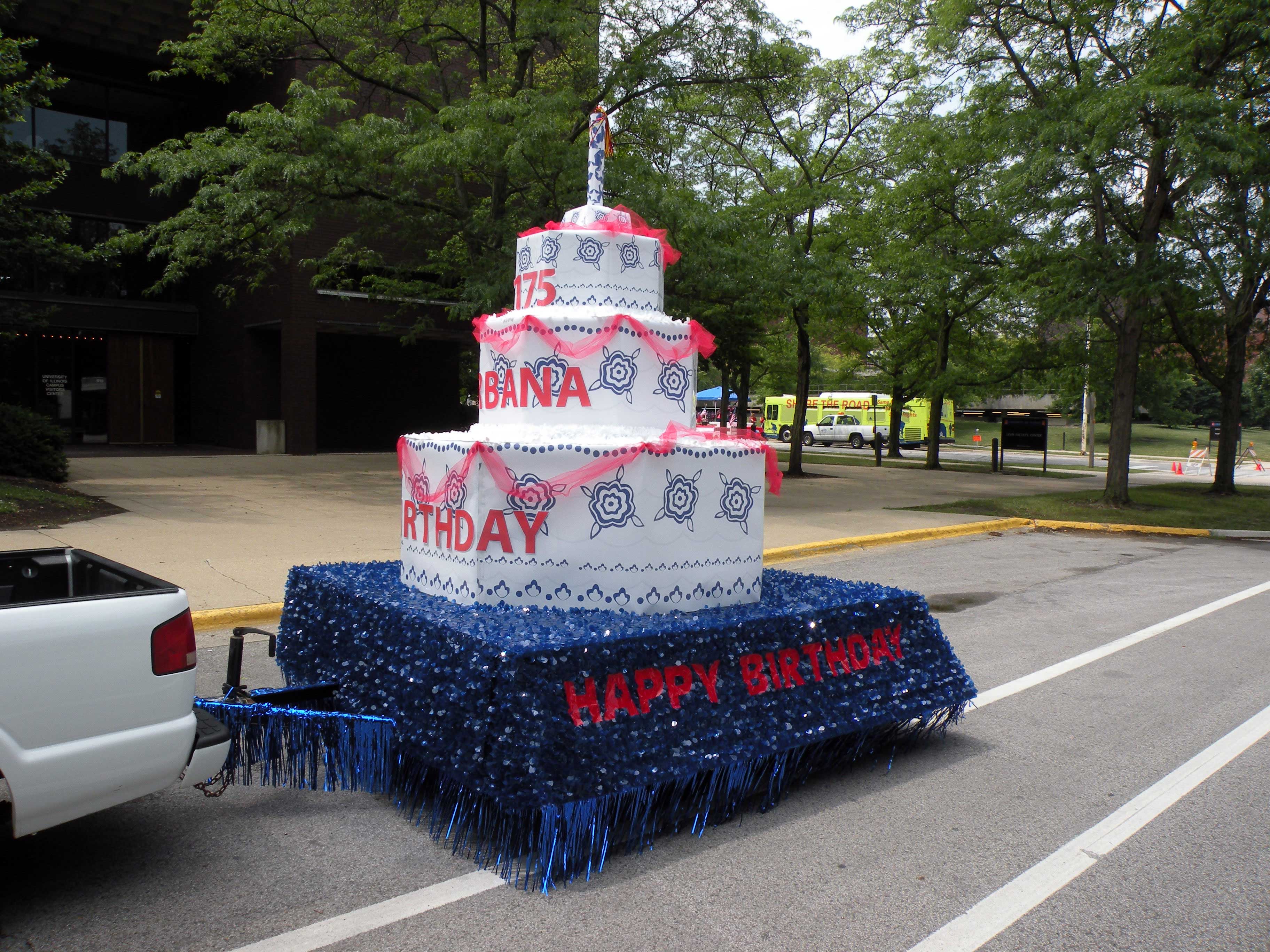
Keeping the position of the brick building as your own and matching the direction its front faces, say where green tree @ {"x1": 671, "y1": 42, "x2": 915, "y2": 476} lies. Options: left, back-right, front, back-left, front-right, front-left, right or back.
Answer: front-left

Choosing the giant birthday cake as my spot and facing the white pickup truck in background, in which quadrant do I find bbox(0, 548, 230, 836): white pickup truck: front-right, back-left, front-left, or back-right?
back-left

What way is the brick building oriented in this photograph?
toward the camera

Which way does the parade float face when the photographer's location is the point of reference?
facing the viewer and to the left of the viewer

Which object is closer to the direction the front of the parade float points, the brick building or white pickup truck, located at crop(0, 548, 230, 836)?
the white pickup truck

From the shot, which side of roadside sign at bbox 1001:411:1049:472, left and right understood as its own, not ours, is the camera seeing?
front

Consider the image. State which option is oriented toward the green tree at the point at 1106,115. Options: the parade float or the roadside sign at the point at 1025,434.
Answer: the roadside sign

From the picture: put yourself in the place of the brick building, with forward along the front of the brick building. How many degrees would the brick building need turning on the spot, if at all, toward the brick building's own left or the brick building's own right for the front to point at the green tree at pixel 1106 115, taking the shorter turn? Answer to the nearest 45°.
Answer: approximately 45° to the brick building's own left

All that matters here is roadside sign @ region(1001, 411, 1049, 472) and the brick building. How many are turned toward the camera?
2

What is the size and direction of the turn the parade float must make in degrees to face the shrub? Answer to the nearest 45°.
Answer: approximately 90° to its right

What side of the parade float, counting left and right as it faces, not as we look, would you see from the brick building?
right

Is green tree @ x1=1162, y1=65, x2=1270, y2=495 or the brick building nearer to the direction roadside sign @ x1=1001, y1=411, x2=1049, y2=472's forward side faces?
the green tree

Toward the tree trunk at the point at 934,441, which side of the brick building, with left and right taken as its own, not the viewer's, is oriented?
left

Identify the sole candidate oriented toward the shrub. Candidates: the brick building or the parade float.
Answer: the brick building

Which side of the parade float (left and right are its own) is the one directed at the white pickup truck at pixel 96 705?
front
